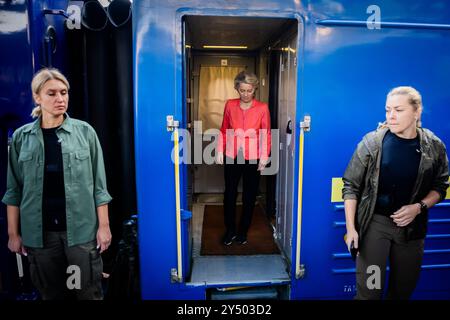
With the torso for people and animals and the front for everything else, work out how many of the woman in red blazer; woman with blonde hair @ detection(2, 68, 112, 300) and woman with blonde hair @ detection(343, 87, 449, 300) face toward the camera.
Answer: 3

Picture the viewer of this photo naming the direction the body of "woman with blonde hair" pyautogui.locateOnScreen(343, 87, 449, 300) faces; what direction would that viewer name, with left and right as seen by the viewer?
facing the viewer

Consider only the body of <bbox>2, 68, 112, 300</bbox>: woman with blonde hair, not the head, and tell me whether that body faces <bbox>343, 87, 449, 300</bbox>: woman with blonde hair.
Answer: no

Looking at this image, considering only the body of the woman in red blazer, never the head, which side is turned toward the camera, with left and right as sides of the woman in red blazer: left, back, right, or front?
front

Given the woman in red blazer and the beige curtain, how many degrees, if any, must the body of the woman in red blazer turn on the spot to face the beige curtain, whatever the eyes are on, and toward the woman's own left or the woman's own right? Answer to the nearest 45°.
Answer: approximately 180°

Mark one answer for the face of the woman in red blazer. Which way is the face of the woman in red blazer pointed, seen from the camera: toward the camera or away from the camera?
toward the camera

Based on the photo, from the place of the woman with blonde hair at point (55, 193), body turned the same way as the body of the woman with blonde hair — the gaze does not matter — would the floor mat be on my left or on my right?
on my left

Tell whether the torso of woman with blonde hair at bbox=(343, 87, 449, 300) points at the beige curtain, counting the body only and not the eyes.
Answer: no

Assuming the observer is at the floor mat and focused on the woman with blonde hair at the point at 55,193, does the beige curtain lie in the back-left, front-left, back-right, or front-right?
back-right

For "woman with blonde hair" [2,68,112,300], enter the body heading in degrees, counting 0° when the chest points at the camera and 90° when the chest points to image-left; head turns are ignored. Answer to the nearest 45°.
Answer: approximately 0°

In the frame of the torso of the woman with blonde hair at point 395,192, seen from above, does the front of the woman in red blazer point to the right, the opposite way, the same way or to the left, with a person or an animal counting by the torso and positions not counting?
the same way

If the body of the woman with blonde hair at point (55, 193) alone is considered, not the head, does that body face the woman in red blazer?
no

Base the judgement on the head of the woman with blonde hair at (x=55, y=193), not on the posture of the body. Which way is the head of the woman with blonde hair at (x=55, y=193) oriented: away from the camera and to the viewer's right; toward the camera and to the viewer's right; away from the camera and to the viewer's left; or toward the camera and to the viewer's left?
toward the camera and to the viewer's right

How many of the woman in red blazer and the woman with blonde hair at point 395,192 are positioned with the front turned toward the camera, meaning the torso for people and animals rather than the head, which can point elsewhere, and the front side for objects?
2
